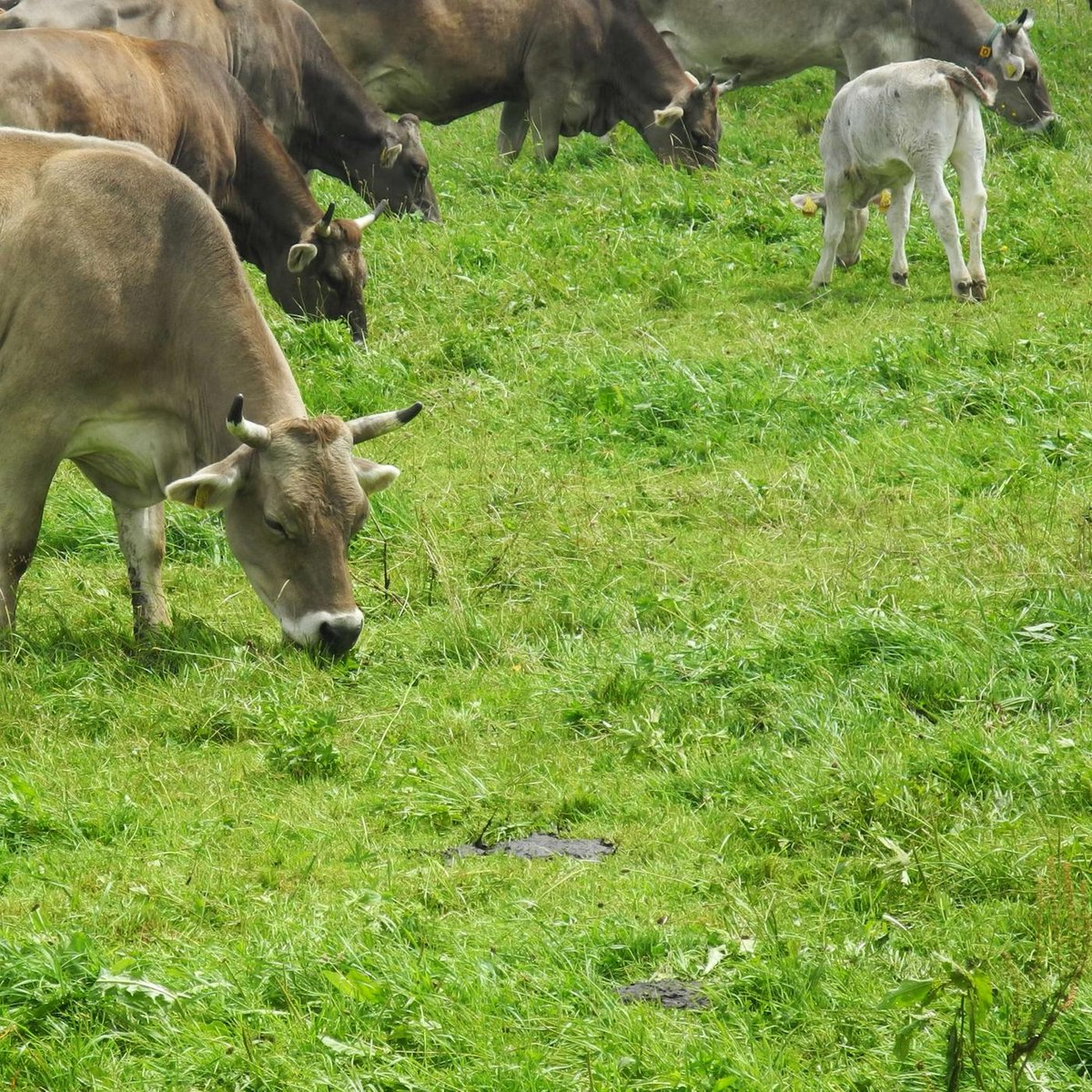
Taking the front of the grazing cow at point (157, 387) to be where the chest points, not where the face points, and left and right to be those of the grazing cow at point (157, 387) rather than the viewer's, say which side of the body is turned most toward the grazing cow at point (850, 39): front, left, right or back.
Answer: left

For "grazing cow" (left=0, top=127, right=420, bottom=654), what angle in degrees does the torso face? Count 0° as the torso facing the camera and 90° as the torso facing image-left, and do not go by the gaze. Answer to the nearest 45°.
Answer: approximately 315°

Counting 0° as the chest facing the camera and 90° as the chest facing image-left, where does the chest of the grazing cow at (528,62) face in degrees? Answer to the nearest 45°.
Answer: approximately 270°

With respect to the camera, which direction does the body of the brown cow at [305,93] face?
to the viewer's right

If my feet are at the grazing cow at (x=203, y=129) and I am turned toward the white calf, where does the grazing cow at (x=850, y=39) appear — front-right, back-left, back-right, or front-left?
front-left

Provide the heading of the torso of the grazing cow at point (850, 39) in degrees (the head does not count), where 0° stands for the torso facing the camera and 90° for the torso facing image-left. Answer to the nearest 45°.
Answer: approximately 270°

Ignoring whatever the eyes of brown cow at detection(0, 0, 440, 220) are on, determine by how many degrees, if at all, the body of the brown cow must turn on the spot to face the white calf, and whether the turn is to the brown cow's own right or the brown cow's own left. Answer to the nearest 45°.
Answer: approximately 45° to the brown cow's own right

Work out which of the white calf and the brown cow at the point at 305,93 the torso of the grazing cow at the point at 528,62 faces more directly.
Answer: the white calf

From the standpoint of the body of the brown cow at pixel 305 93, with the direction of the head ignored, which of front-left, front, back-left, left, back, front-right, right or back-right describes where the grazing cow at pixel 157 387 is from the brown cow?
right

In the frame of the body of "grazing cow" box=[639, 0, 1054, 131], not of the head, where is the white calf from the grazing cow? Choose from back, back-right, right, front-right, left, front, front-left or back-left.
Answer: right

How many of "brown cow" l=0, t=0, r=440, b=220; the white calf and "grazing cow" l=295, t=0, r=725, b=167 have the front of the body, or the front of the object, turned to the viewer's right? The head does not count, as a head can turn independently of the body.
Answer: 2

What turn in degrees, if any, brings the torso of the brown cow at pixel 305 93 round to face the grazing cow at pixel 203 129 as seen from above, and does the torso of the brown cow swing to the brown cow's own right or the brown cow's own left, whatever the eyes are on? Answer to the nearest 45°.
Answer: approximately 90° to the brown cow's own right
